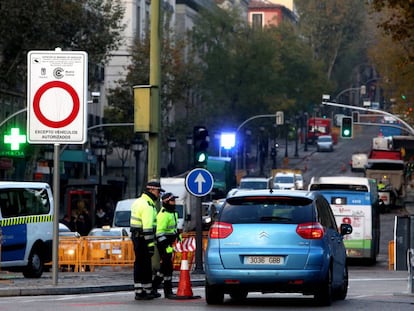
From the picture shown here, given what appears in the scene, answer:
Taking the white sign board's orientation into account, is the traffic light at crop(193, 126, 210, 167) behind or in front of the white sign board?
behind

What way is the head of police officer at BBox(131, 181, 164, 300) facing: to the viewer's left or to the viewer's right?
to the viewer's right

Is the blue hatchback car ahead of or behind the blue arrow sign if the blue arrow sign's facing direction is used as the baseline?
ahead

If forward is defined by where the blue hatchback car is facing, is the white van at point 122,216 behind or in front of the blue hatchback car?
in front

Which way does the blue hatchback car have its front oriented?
away from the camera

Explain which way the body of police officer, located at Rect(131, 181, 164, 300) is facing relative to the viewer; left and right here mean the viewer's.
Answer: facing to the right of the viewer

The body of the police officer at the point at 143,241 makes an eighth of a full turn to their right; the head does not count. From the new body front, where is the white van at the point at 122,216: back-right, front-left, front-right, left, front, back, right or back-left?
back-left

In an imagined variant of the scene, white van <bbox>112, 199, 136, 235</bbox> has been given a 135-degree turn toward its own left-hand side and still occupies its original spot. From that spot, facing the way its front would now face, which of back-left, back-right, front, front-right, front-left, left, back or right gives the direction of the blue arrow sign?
right

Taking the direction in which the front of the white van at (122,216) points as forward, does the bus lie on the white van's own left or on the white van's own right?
on the white van's own left

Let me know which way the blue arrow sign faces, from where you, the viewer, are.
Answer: facing the viewer

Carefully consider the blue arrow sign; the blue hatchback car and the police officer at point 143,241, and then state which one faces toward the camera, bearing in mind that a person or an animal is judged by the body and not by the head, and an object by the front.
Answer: the blue arrow sign

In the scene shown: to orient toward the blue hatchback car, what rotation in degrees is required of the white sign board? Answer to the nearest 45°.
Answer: approximately 45° to its left
